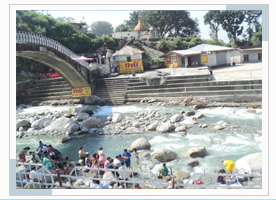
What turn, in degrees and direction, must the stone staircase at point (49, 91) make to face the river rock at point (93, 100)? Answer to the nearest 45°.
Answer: approximately 45° to its left

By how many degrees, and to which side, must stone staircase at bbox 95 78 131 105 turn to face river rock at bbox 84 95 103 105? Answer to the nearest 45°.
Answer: approximately 45° to its right

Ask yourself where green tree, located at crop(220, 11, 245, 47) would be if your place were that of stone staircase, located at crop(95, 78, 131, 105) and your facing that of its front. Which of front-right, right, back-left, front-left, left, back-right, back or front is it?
back-left

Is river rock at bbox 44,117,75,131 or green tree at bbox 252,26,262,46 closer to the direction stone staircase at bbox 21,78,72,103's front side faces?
the river rock

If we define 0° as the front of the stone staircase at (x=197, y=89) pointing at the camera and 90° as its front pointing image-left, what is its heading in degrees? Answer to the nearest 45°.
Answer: approximately 0°

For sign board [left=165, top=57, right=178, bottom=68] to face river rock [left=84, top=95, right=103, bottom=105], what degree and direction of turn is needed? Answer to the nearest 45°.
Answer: approximately 45° to its right

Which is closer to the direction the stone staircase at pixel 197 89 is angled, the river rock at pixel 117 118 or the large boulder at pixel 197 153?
the large boulder
